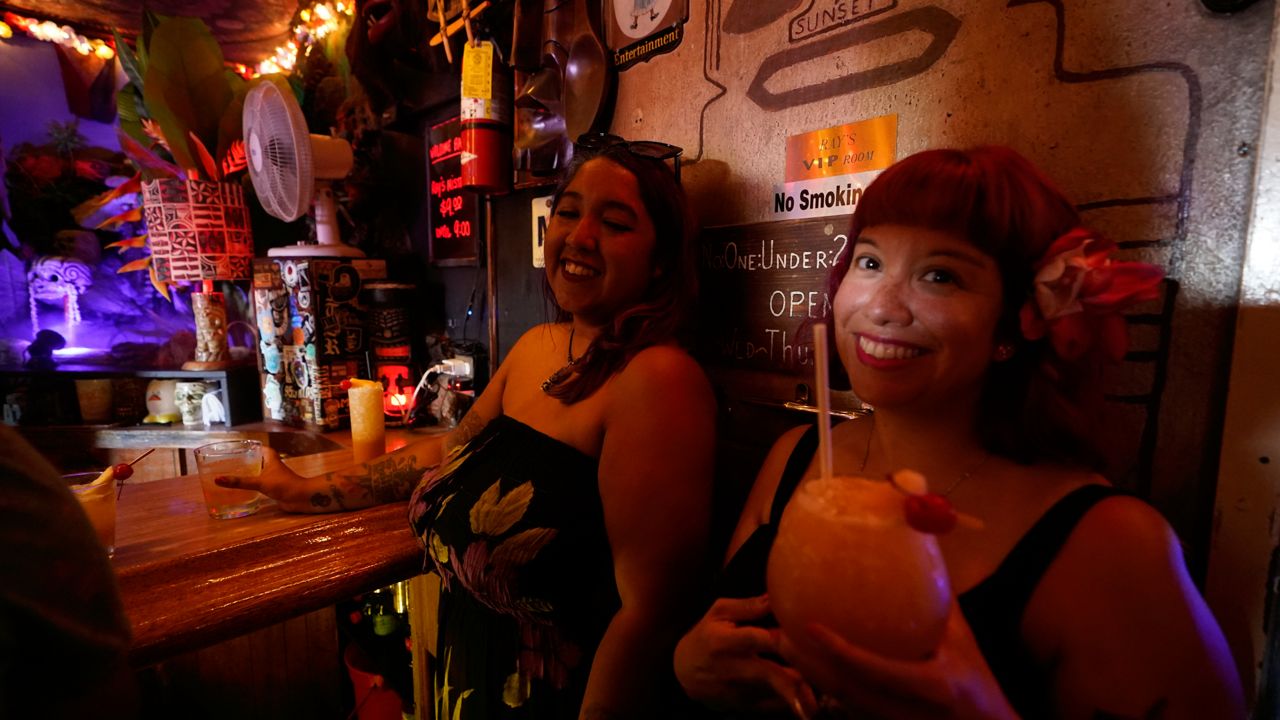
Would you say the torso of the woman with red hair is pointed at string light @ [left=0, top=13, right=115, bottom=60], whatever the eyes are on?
no

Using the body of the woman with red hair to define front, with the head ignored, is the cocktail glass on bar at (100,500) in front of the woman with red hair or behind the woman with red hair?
in front

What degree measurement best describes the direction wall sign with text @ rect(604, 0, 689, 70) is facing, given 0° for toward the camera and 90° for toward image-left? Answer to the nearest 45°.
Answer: approximately 45°

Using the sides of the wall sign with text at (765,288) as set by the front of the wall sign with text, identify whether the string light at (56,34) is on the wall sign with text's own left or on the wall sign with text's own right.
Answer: on the wall sign with text's own right

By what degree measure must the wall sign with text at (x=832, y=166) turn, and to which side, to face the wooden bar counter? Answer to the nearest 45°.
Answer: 0° — it already faces it

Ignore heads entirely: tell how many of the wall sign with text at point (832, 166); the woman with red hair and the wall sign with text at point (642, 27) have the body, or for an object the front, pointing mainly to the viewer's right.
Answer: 0

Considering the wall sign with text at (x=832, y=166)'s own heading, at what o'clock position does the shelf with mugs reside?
The shelf with mugs is roughly at 2 o'clock from the wall sign with text.

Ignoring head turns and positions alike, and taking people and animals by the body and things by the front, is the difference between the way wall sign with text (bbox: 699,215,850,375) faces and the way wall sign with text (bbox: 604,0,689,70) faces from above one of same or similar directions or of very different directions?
same or similar directions

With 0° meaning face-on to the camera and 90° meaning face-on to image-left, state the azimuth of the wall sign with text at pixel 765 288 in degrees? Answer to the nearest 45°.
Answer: approximately 45°

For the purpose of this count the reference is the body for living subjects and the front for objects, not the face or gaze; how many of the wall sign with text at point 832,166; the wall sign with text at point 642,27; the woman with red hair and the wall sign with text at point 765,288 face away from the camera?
0

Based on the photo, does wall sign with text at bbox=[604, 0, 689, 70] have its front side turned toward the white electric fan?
no

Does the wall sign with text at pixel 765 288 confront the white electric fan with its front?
no

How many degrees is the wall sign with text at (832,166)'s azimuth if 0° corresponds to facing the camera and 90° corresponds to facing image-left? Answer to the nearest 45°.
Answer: approximately 45°

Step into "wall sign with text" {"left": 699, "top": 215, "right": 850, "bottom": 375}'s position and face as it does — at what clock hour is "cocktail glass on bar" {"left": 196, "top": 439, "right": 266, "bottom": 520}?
The cocktail glass on bar is roughly at 1 o'clock from the wall sign with text.

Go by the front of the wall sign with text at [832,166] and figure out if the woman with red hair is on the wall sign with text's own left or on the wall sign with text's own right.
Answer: on the wall sign with text's own left

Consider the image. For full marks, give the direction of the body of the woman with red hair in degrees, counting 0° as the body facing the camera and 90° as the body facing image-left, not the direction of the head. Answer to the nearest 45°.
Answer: approximately 45°

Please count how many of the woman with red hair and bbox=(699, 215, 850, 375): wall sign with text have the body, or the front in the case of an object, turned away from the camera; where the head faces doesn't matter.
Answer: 0
